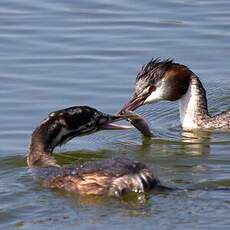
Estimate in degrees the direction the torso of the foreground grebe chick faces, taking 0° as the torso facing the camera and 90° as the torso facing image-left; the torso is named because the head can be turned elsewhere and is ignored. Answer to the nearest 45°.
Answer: approximately 90°

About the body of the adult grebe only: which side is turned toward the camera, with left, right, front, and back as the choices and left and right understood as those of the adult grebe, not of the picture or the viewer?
left

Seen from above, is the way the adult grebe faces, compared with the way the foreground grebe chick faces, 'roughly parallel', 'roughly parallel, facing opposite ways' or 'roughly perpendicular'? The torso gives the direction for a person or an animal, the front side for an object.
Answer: roughly parallel

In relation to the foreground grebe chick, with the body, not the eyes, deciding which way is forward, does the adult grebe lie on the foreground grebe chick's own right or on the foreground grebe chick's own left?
on the foreground grebe chick's own right

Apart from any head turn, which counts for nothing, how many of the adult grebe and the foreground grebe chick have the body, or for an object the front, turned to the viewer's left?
2
